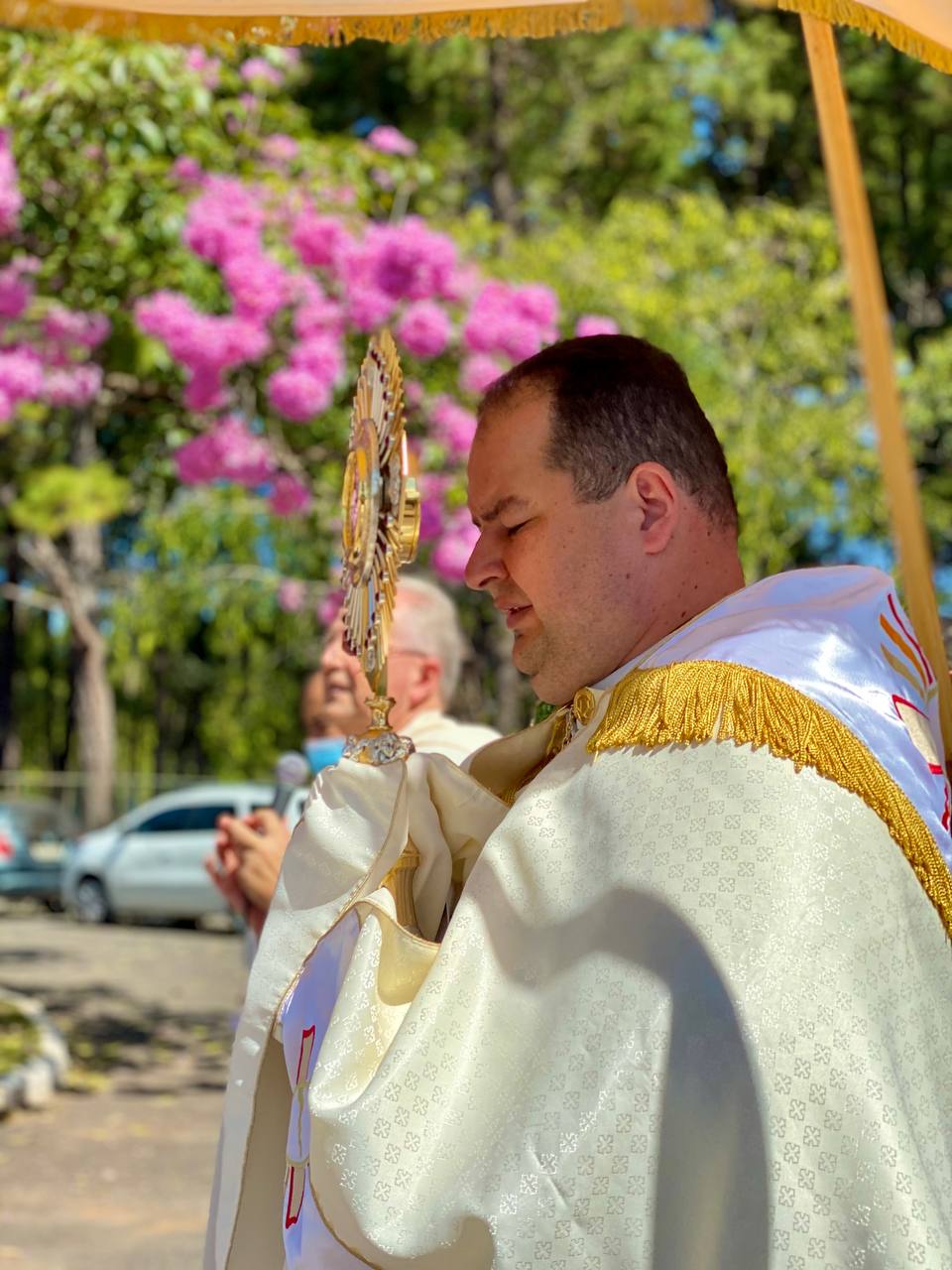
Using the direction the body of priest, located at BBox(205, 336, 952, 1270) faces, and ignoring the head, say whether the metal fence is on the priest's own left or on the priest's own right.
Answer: on the priest's own right

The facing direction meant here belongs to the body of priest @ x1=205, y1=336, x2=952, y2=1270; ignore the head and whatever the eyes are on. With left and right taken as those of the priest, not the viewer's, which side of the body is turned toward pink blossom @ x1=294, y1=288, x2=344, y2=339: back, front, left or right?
right

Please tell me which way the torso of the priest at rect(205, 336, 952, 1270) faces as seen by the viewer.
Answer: to the viewer's left

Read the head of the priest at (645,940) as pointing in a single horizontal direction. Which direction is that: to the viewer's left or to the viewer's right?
to the viewer's left

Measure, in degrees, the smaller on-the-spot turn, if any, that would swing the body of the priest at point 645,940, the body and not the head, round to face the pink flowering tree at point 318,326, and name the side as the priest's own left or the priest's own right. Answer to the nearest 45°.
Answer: approximately 90° to the priest's own right
